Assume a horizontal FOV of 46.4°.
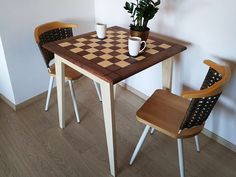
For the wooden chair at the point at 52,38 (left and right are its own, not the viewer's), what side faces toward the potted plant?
front

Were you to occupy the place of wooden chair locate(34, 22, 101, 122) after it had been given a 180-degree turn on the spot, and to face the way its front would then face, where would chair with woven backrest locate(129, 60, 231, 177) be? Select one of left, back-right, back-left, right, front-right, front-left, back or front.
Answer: back

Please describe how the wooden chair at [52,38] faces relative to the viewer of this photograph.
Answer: facing the viewer and to the right of the viewer

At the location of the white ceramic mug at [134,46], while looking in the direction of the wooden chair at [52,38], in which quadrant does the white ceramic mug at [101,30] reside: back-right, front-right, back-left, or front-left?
front-right

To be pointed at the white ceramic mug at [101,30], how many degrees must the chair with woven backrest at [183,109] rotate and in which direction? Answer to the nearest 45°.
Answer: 0° — it already faces it

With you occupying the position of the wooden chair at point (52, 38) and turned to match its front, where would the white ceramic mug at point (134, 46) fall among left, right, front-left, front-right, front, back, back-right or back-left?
front

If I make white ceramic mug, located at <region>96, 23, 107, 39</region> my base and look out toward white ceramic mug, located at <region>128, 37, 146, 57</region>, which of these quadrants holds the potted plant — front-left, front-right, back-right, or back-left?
front-left
